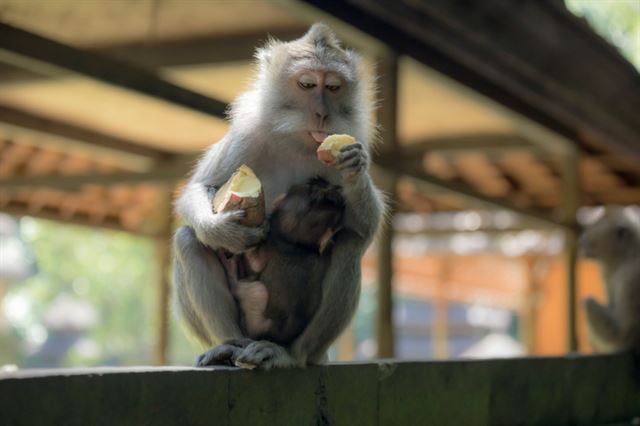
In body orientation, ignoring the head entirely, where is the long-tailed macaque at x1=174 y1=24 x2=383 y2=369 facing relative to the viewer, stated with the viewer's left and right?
facing the viewer

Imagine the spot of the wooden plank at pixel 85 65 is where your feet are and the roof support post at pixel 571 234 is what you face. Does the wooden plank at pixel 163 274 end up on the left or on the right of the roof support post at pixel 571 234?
left

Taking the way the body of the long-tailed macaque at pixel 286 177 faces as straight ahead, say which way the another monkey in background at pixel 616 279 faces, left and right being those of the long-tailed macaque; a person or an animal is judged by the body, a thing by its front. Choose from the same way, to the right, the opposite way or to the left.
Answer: to the right

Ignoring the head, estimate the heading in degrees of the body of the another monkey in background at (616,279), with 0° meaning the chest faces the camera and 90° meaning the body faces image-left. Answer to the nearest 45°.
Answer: approximately 90°

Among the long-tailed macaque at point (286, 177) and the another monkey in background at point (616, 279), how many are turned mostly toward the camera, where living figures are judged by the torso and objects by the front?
1

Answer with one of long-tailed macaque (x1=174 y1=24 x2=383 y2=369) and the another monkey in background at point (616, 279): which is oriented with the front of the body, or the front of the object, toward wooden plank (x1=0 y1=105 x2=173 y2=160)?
the another monkey in background

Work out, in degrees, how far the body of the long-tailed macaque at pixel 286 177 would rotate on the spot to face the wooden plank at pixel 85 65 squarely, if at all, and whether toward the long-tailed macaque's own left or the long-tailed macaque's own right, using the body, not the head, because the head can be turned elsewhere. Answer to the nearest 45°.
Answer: approximately 135° to the long-tailed macaque's own right

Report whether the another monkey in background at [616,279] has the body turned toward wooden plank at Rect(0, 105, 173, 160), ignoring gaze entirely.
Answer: yes
